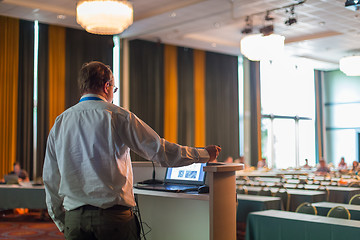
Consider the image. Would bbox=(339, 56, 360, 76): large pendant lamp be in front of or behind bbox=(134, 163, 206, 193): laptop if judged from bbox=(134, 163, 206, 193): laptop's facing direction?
behind

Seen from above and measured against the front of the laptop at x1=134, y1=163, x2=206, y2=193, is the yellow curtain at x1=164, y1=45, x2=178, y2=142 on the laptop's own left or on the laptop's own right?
on the laptop's own right

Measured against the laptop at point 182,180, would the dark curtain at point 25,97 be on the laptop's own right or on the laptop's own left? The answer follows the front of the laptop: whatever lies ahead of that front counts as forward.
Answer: on the laptop's own right

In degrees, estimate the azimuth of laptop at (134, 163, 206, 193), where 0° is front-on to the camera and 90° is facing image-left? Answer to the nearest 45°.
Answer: approximately 45°

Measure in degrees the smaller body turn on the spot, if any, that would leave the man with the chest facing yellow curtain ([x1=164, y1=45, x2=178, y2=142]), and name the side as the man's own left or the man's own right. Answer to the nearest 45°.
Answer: approximately 45° to the man's own left

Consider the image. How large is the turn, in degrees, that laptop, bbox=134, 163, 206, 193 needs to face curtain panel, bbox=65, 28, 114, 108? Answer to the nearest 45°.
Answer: approximately 135° to its right

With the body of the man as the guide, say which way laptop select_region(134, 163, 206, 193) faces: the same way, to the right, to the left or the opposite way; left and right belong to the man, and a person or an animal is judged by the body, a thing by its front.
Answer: the opposite way

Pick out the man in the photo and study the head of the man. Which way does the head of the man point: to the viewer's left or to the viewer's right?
to the viewer's right

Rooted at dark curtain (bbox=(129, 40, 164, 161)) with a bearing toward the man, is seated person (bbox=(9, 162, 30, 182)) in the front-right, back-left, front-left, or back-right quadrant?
front-right

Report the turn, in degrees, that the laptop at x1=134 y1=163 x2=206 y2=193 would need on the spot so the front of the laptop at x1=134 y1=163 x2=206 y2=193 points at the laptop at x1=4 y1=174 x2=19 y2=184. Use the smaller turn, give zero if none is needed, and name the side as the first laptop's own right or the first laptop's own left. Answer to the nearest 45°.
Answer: approximately 90° to the first laptop's own right

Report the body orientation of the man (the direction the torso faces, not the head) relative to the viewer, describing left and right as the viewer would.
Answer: facing away from the viewer and to the right of the viewer

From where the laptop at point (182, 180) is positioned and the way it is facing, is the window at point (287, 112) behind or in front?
behind

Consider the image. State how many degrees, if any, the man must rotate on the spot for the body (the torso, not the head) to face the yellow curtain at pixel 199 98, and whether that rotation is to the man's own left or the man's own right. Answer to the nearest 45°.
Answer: approximately 45° to the man's own left
